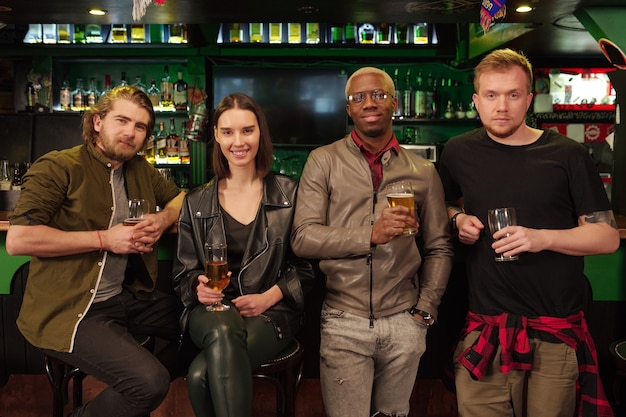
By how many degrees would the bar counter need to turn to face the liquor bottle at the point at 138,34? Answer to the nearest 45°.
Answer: approximately 135° to its right

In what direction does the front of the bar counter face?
toward the camera

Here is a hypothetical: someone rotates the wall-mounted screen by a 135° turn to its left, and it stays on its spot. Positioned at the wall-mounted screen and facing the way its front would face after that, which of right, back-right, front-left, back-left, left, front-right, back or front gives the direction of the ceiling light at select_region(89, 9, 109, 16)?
back

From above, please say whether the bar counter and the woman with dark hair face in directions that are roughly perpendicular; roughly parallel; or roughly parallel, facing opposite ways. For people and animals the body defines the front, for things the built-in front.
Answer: roughly parallel

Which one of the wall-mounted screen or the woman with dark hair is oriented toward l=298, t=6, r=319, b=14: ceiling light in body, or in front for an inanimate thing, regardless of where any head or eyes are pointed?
the wall-mounted screen

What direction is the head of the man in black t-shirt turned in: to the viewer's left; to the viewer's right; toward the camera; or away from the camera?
toward the camera

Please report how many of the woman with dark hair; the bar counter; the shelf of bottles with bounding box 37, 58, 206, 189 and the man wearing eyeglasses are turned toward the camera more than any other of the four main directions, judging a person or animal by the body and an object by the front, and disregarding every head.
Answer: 4

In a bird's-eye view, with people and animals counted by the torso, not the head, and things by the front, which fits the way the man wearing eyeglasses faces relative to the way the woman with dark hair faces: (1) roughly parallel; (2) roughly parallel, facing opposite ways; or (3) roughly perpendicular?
roughly parallel

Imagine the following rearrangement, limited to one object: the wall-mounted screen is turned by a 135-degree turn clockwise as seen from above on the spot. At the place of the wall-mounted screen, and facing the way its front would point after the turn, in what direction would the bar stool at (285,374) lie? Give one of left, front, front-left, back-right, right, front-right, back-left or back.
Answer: back-left

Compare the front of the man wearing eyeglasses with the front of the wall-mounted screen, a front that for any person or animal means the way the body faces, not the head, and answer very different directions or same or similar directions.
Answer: same or similar directions

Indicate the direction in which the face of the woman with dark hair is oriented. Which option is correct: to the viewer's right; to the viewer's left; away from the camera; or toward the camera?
toward the camera

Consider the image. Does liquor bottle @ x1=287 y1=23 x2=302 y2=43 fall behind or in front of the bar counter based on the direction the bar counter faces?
behind

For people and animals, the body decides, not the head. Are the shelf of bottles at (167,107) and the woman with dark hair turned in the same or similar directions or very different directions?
same or similar directions

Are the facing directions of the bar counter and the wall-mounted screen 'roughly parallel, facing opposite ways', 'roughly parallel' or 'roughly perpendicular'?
roughly parallel

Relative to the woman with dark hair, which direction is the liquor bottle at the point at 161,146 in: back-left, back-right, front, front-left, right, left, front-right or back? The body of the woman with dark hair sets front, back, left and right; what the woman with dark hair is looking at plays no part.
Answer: back

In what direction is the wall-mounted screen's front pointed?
toward the camera

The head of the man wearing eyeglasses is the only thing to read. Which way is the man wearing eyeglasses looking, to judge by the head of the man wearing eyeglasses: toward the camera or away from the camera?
toward the camera

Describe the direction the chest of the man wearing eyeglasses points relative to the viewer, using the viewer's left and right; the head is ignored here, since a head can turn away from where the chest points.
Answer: facing the viewer
